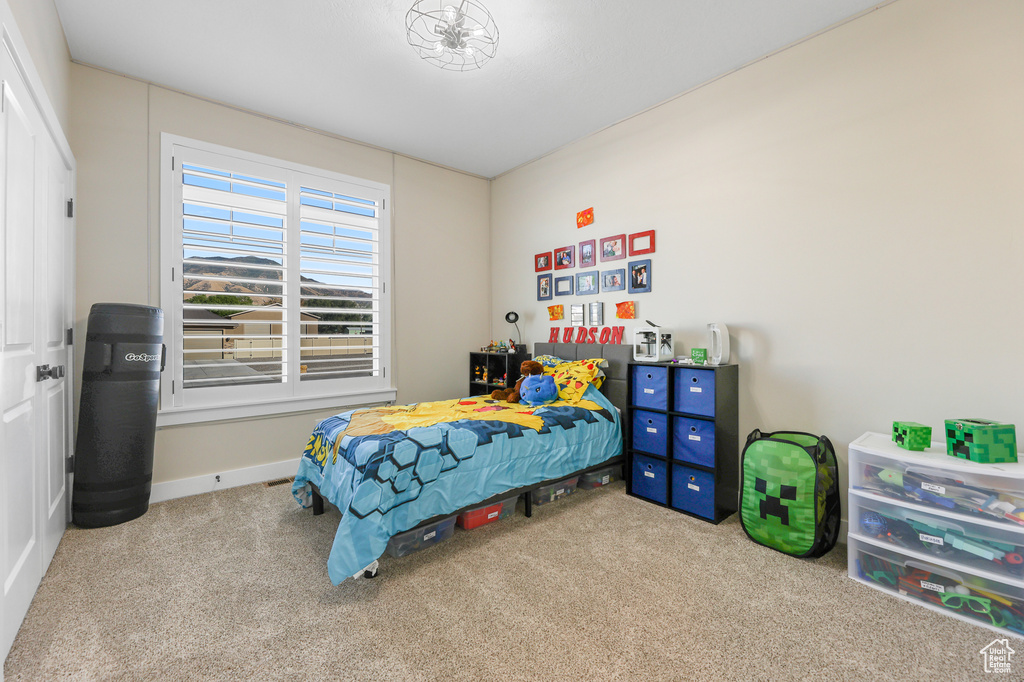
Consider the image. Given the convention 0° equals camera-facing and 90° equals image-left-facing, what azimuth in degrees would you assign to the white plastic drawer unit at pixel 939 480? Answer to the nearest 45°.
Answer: approximately 45°

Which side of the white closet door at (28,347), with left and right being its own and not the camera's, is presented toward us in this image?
right

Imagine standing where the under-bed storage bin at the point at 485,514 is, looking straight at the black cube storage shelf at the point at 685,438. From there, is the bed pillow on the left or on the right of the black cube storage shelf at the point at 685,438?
left

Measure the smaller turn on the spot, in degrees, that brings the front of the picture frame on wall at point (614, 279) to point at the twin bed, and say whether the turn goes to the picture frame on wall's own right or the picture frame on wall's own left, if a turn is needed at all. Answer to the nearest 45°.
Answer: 0° — it already faces it

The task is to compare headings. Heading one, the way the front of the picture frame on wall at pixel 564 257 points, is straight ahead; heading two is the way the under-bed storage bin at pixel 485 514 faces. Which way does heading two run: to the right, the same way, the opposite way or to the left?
to the left

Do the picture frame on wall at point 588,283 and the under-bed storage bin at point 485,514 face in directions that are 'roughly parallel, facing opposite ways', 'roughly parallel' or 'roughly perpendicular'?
roughly perpendicular

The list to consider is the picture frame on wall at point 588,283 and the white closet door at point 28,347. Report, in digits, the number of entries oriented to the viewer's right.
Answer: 1

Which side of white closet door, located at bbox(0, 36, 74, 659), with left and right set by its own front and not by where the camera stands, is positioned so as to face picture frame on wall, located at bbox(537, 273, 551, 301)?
front

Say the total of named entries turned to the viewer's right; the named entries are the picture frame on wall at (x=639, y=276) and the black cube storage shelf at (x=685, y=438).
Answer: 0

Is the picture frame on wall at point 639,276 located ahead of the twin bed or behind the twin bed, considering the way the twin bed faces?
behind
